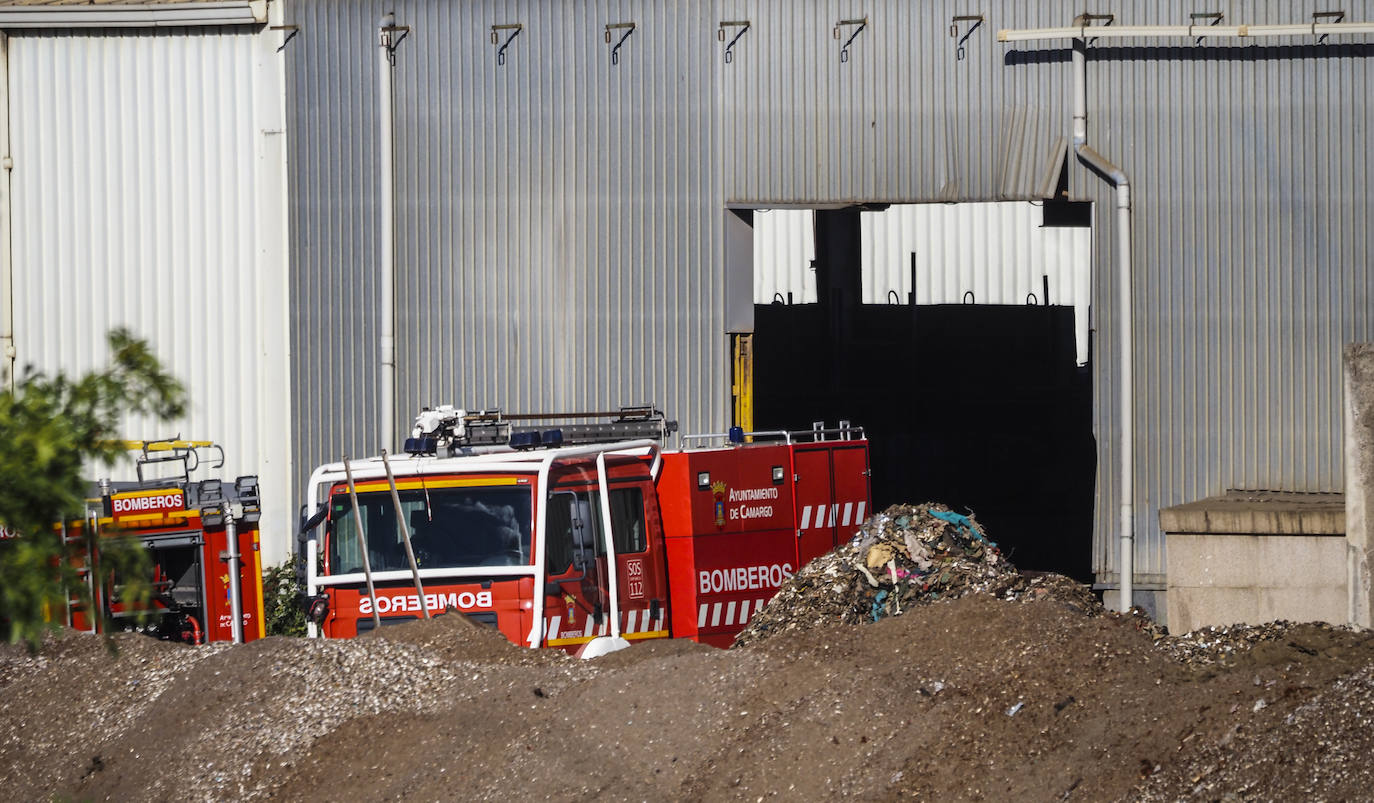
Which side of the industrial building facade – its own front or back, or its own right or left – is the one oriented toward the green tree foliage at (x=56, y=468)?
front

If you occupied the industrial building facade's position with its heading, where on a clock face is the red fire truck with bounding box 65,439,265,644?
The red fire truck is roughly at 2 o'clock from the industrial building facade.

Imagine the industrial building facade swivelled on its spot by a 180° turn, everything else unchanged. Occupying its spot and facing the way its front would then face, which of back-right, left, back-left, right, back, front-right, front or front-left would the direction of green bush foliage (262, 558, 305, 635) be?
left

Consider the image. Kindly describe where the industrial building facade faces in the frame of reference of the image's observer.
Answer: facing the viewer

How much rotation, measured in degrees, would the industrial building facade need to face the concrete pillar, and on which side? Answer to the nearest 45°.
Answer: approximately 45° to its left

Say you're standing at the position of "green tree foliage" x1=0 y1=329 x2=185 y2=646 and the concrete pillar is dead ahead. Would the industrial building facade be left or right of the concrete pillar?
left
